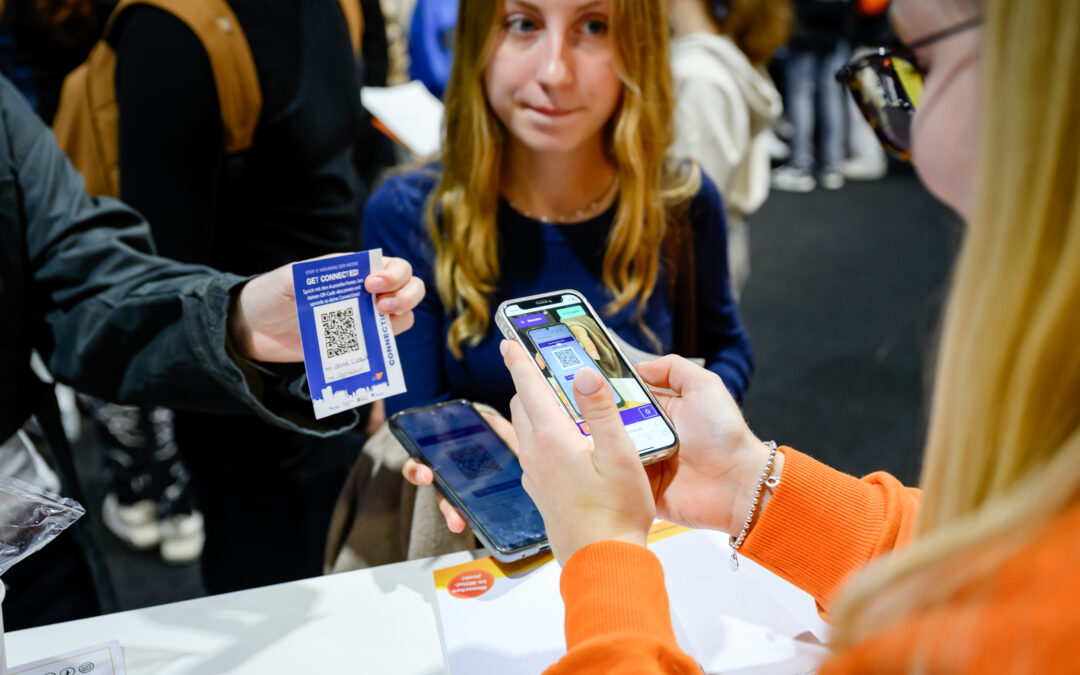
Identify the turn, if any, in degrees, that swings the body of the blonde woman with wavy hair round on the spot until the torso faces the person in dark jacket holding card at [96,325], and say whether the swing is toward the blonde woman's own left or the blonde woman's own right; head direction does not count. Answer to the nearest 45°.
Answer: approximately 45° to the blonde woman's own right

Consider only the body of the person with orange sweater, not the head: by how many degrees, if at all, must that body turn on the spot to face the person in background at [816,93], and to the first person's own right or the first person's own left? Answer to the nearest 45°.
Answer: approximately 45° to the first person's own right

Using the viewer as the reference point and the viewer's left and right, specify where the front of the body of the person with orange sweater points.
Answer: facing away from the viewer and to the left of the viewer

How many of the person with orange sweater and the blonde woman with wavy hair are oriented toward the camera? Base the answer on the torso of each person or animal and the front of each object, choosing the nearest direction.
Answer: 1

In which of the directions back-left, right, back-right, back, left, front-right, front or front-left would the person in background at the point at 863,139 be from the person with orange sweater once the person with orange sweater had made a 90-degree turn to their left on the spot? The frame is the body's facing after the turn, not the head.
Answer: back-right

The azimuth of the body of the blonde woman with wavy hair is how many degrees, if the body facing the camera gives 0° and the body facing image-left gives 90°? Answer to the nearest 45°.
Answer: approximately 0°

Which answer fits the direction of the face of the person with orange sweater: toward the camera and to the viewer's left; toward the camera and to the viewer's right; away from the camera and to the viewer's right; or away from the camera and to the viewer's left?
away from the camera and to the viewer's left

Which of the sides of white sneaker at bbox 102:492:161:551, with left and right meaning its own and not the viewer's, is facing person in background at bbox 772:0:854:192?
left

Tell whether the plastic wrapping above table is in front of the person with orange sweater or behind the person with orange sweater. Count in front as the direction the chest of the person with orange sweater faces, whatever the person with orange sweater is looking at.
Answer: in front

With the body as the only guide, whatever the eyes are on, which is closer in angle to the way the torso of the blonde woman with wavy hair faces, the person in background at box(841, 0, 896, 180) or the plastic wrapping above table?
the plastic wrapping above table

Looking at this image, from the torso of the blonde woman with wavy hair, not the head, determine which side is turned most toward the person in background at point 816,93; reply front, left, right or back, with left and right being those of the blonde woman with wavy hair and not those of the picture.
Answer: back
